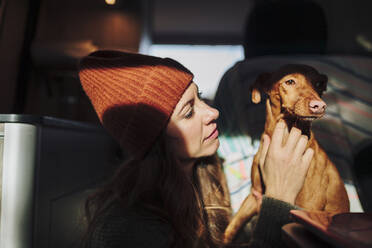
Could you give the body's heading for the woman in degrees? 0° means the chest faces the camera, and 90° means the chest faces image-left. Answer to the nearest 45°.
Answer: approximately 270°

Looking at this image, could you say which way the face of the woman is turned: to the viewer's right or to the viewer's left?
to the viewer's right
